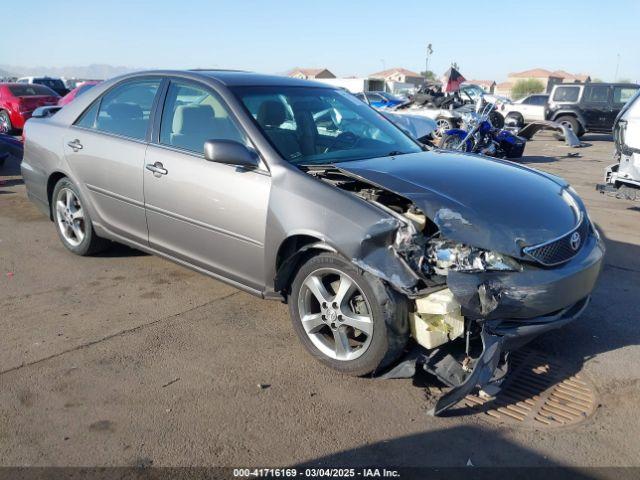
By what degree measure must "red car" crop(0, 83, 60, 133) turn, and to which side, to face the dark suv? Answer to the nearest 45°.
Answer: approximately 135° to its right

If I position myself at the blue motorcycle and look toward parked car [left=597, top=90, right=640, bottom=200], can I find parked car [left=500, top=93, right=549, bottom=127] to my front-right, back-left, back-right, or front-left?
back-left

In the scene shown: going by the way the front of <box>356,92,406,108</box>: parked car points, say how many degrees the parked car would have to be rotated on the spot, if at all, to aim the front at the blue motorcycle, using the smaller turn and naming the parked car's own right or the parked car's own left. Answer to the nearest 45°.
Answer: approximately 45° to the parked car's own right

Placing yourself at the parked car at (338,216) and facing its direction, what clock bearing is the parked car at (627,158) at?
the parked car at (627,158) is roughly at 9 o'clock from the parked car at (338,216).

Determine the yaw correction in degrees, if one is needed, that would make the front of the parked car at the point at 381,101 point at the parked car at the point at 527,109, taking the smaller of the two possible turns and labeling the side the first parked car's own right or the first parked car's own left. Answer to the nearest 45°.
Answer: approximately 45° to the first parked car's own left
